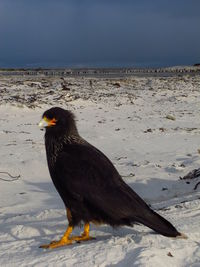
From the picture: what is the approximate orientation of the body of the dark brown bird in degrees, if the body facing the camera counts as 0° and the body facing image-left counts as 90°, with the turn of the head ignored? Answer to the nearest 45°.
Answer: approximately 90°
